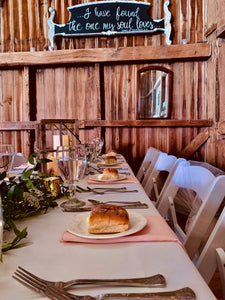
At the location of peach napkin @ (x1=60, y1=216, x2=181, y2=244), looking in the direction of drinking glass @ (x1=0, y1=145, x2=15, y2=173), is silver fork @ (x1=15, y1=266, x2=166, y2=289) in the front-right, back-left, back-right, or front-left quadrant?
back-left

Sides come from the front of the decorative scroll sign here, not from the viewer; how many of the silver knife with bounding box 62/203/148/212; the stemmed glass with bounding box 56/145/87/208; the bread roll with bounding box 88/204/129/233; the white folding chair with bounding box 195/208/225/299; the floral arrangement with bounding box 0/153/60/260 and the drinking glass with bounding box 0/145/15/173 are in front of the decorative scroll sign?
6

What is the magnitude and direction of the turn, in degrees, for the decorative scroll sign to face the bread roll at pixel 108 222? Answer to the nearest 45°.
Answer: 0° — it already faces it

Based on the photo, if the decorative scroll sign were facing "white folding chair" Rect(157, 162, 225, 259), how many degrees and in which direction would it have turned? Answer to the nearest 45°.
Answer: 0° — it already faces it

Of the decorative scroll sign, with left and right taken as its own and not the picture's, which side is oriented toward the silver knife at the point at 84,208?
front

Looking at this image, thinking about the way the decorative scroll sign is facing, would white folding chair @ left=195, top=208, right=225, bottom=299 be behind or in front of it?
in front

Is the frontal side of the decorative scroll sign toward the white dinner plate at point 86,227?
yes

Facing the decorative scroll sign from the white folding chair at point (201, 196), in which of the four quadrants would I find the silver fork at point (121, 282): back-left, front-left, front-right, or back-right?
back-left

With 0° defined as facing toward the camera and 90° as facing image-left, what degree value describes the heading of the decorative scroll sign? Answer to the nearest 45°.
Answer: approximately 0°

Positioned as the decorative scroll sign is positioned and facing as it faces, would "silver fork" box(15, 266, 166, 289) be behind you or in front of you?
in front

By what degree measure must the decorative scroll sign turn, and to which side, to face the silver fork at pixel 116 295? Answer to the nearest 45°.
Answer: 0° — it already faces it

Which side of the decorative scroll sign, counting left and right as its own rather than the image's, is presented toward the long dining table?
front
